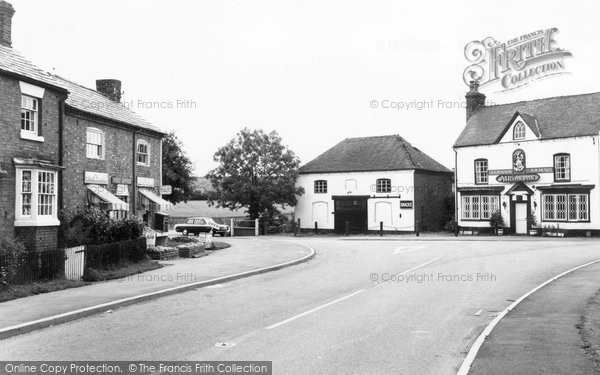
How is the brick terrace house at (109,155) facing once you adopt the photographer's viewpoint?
facing the viewer and to the right of the viewer

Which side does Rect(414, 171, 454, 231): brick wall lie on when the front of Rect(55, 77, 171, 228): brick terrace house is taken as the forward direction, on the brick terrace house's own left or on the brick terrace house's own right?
on the brick terrace house's own left

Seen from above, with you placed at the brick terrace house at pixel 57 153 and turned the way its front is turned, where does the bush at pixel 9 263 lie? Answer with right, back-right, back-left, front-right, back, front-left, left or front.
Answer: front-right

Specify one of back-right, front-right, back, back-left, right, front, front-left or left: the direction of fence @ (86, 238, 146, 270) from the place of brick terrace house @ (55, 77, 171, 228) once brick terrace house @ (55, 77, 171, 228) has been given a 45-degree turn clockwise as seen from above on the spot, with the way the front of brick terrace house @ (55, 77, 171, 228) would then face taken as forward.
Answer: front

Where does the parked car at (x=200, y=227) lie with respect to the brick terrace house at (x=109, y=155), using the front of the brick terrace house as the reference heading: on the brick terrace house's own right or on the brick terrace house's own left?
on the brick terrace house's own left

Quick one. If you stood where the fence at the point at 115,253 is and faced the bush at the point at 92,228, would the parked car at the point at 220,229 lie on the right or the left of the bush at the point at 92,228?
right
